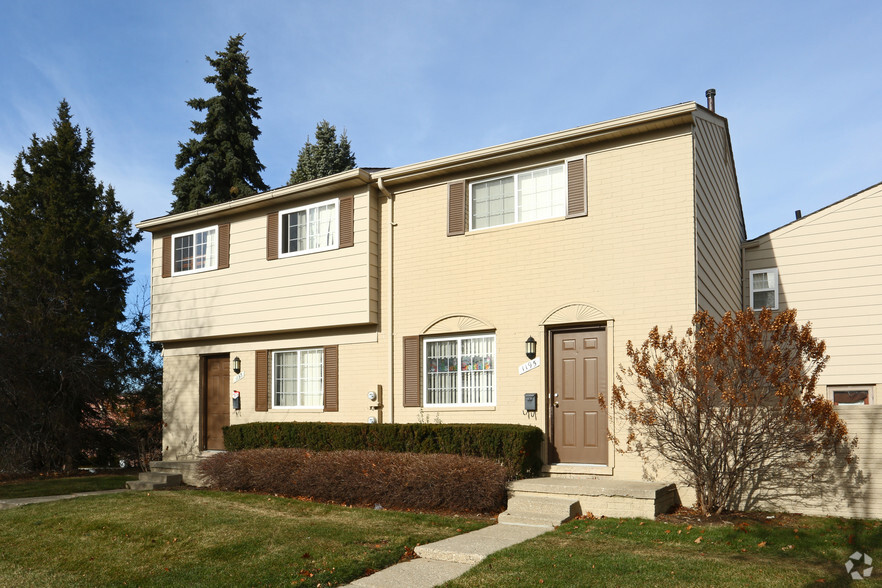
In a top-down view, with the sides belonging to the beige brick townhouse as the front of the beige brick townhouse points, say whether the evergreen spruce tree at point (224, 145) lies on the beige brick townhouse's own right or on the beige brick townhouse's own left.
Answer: on the beige brick townhouse's own right

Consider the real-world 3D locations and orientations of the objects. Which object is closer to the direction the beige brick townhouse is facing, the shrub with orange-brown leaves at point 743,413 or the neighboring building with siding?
the shrub with orange-brown leaves

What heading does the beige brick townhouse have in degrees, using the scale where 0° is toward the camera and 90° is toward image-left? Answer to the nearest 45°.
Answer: approximately 45°

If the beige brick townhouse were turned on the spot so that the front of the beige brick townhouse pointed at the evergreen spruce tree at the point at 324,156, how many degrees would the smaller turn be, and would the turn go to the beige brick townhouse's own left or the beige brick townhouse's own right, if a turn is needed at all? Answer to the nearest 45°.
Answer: approximately 135° to the beige brick townhouse's own right

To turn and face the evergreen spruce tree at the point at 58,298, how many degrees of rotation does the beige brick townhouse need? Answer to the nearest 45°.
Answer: approximately 90° to its right
